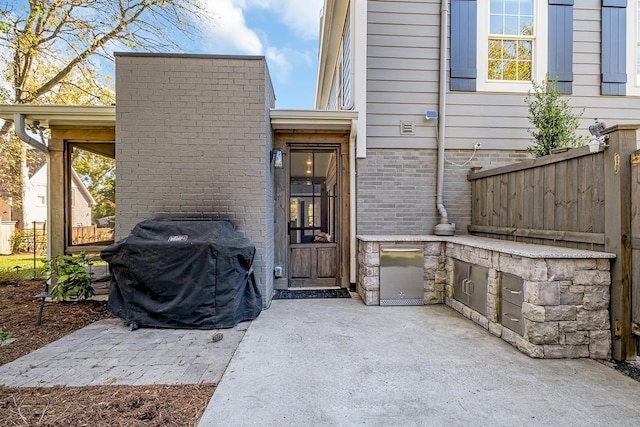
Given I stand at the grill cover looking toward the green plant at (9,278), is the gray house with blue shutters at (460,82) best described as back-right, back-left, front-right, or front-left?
back-right
